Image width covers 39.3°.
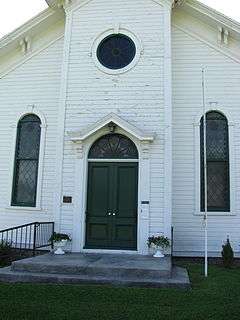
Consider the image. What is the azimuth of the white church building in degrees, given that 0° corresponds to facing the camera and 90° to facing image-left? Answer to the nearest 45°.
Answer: approximately 0°
